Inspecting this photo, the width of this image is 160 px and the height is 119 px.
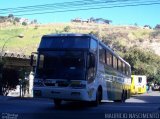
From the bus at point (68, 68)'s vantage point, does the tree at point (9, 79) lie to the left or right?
on its right

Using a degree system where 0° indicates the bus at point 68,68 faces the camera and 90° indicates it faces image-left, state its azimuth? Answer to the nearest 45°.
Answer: approximately 45°
